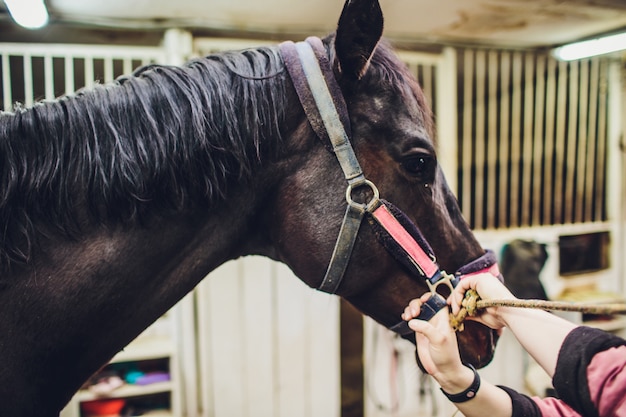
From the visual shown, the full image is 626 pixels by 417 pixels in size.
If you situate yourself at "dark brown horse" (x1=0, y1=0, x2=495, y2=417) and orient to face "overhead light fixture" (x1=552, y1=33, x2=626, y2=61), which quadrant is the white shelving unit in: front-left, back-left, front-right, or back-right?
front-left

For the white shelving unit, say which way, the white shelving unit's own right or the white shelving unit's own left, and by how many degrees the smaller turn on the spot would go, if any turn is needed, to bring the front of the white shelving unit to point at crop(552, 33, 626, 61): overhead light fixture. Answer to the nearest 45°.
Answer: approximately 90° to the white shelving unit's own left

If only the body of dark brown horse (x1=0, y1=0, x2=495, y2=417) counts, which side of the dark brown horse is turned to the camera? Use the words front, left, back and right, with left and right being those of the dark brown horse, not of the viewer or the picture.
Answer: right

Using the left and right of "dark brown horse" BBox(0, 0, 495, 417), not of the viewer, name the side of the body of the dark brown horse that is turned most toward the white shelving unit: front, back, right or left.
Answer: left

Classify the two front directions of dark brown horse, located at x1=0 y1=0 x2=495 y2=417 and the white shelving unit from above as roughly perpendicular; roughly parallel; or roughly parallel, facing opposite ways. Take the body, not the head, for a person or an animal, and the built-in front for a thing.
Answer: roughly perpendicular

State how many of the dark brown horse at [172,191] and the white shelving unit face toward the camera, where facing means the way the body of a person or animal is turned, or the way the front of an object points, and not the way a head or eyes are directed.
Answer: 1

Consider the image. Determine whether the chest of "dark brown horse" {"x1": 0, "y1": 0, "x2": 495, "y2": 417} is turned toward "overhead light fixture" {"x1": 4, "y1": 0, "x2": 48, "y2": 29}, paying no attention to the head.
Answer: no

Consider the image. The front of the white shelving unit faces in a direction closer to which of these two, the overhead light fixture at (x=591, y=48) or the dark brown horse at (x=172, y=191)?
the dark brown horse

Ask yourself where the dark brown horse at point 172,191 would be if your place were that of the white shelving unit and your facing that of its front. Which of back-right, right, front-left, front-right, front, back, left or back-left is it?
front

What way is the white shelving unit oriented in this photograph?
toward the camera

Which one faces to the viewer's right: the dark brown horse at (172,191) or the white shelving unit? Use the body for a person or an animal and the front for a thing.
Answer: the dark brown horse

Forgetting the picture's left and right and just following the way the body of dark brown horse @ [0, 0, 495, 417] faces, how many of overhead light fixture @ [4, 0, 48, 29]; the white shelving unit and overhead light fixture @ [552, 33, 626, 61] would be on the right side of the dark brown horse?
0
